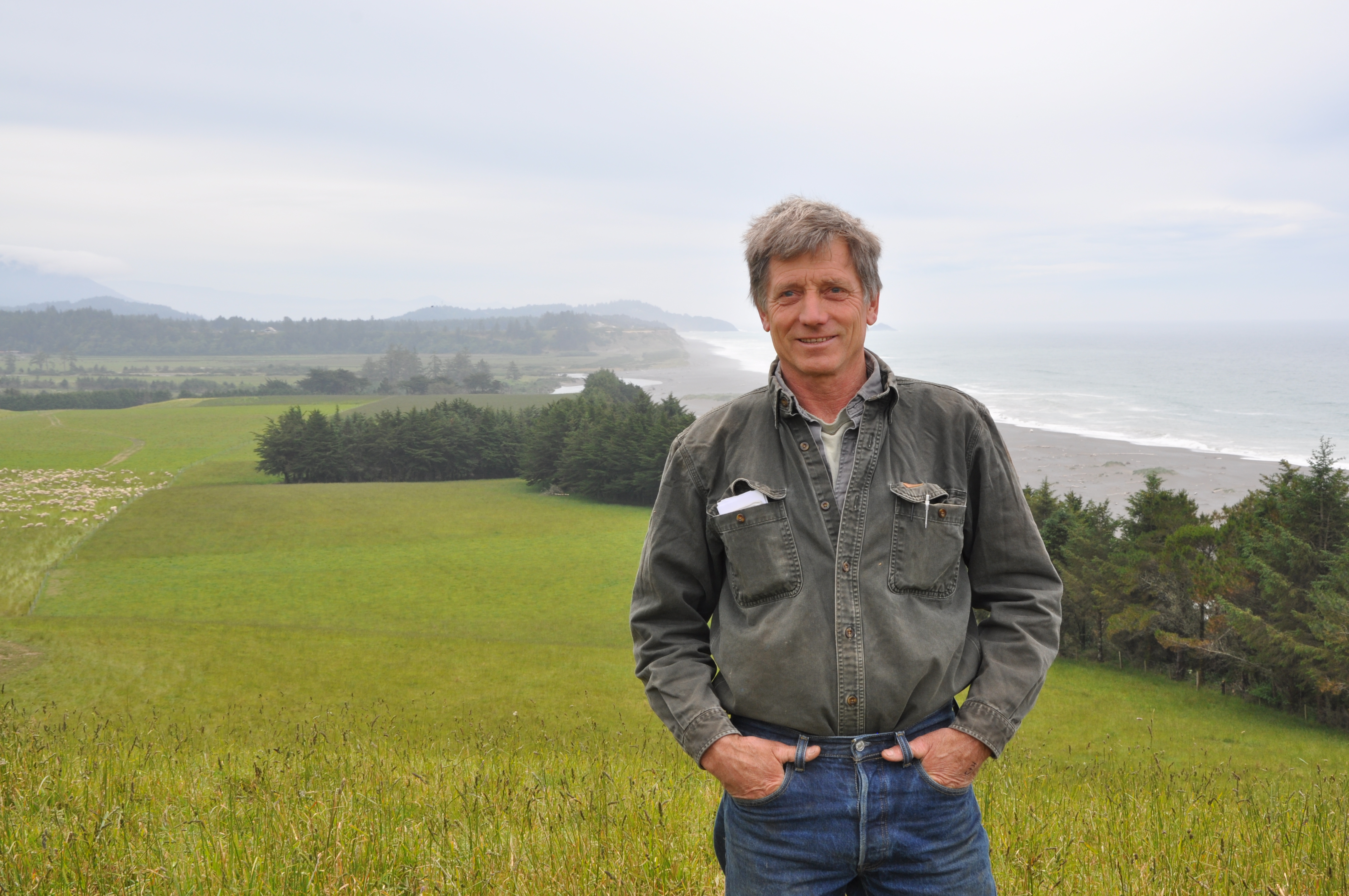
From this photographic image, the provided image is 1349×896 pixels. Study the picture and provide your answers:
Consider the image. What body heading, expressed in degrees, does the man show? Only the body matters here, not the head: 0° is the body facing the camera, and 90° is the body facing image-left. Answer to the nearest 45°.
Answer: approximately 0°
